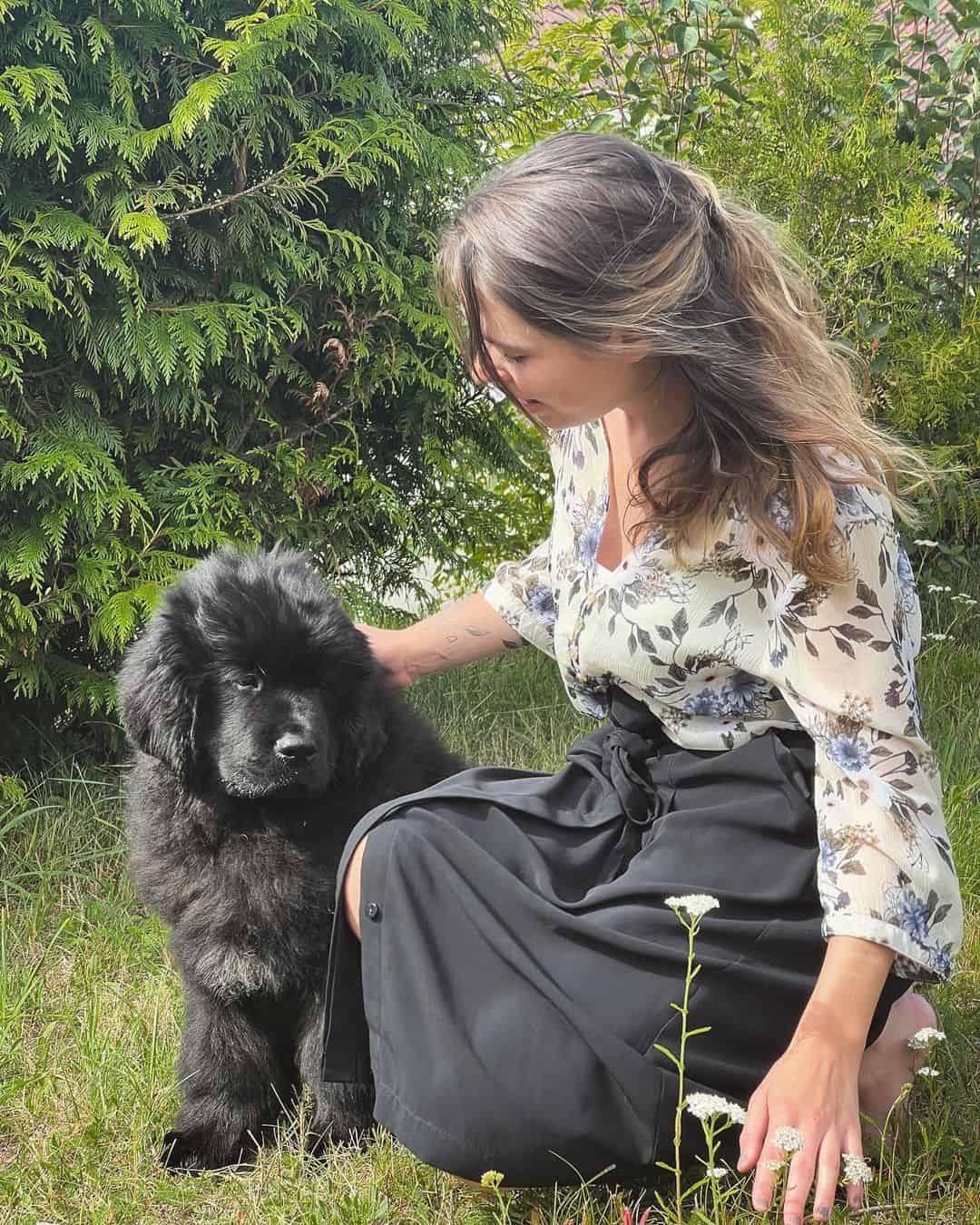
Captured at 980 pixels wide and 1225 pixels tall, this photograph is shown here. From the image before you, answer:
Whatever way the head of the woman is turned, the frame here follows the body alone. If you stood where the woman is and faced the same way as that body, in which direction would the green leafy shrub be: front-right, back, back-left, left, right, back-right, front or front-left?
back-right

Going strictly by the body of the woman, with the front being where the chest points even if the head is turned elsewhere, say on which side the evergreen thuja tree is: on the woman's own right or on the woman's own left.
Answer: on the woman's own right

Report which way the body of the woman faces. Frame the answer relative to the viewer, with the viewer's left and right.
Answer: facing the viewer and to the left of the viewer
